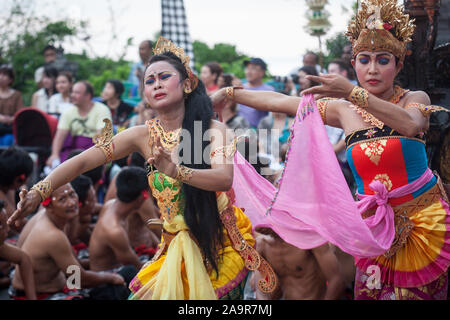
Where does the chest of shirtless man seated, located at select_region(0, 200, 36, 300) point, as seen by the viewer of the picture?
to the viewer's right

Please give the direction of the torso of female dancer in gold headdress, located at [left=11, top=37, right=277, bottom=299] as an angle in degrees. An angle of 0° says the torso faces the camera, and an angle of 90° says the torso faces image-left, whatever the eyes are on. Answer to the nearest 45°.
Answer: approximately 45°

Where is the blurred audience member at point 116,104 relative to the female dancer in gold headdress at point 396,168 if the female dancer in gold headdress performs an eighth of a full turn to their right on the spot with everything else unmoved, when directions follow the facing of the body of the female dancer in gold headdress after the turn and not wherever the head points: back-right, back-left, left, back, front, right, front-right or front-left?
front-right

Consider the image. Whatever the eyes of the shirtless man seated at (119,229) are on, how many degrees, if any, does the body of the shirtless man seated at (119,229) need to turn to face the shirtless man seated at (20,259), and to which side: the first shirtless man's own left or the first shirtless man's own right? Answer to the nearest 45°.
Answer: approximately 180°

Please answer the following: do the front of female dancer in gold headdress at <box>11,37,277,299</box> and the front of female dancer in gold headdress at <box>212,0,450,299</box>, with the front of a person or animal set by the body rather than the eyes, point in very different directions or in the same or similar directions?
same or similar directions

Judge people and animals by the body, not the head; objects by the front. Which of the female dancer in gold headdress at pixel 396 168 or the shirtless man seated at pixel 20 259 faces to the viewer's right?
the shirtless man seated

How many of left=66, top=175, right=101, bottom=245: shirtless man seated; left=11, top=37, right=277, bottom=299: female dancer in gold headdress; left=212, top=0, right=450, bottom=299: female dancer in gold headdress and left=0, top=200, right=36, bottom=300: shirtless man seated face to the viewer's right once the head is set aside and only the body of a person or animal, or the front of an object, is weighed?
2

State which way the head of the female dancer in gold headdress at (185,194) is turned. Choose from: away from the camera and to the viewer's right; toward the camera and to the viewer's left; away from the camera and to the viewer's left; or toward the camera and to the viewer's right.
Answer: toward the camera and to the viewer's left

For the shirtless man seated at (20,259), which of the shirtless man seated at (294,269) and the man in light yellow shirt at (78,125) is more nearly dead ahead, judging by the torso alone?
the shirtless man seated

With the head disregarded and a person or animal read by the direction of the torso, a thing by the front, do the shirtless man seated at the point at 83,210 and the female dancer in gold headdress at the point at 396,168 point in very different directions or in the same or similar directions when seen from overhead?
very different directions

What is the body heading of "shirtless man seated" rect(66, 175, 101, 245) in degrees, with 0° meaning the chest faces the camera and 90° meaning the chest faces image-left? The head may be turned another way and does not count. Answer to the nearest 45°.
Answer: approximately 270°

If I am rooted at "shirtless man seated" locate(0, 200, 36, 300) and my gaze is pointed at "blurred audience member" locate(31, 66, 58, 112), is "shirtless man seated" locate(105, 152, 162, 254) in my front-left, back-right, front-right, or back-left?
front-right

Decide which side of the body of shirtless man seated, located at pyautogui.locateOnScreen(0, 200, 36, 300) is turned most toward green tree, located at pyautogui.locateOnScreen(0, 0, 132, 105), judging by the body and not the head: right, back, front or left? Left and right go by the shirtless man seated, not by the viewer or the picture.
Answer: left

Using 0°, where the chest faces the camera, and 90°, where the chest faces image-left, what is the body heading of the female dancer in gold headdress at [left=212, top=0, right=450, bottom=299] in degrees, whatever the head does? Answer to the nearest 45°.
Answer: approximately 45°

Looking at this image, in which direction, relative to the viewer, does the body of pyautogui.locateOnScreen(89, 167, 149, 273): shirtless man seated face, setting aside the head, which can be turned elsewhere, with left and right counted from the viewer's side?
facing away from the viewer and to the right of the viewer

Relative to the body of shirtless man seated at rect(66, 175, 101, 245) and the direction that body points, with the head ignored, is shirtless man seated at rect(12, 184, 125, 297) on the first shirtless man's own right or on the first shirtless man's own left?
on the first shirtless man's own right
